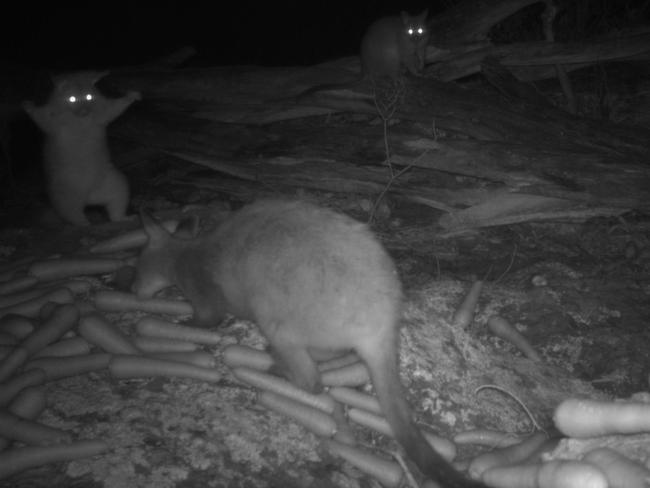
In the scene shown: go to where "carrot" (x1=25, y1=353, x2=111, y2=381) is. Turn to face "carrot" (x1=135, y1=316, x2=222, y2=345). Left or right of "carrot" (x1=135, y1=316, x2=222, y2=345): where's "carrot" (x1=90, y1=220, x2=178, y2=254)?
left

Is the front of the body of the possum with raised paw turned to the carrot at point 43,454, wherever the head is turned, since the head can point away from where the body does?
yes

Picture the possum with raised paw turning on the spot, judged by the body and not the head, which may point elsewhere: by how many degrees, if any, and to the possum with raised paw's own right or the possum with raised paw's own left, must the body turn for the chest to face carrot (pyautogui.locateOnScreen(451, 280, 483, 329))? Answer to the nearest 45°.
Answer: approximately 45° to the possum with raised paw's own left

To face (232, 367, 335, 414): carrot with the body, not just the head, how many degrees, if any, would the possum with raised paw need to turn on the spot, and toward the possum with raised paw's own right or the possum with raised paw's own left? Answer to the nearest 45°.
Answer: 0° — it already faces it

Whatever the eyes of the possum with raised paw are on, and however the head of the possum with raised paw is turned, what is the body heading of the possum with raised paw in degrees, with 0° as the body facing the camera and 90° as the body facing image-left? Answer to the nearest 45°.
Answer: approximately 0°

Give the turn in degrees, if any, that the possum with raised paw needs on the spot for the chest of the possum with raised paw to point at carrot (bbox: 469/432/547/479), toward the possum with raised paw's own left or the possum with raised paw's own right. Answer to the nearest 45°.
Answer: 0° — it already faces it

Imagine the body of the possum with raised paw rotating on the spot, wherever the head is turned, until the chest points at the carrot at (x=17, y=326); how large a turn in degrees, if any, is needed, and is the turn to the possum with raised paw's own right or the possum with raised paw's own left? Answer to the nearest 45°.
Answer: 0° — it already faces it

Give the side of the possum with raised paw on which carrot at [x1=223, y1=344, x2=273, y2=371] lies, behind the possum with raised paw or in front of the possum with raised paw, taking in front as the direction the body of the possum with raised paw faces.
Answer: in front

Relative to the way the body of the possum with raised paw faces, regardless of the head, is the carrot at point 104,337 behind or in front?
in front

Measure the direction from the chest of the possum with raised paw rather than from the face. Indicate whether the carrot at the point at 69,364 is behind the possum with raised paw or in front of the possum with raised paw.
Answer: in front

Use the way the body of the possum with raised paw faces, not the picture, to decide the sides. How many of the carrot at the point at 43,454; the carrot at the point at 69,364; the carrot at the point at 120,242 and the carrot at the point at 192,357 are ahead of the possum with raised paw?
4

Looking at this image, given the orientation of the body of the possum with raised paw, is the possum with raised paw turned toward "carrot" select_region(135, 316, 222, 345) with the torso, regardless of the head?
yes
